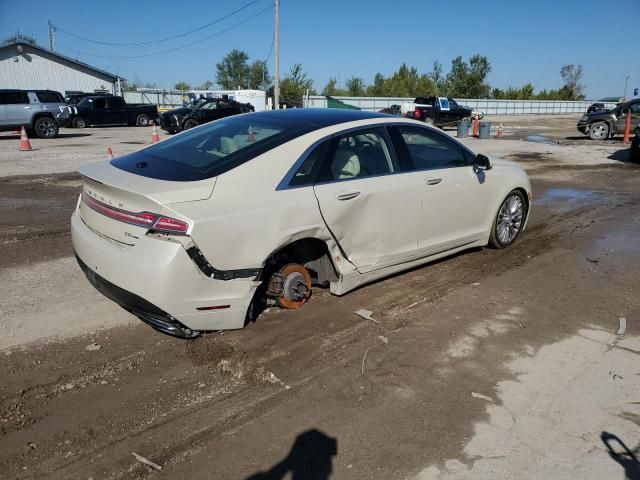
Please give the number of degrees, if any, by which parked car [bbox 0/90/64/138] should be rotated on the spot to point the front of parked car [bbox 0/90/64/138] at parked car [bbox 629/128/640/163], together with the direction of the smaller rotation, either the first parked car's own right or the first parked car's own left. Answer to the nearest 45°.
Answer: approximately 135° to the first parked car's own left

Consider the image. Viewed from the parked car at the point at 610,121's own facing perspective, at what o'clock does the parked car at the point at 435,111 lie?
the parked car at the point at 435,111 is roughly at 1 o'clock from the parked car at the point at 610,121.

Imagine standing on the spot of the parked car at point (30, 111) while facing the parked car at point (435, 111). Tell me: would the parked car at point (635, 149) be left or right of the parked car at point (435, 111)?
right

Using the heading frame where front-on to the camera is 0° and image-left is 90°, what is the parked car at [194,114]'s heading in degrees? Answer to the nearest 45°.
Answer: approximately 45°

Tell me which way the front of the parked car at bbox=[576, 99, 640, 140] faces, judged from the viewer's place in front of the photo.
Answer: facing to the left of the viewer

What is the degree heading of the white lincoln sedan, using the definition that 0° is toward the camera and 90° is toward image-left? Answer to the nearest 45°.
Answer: approximately 225°

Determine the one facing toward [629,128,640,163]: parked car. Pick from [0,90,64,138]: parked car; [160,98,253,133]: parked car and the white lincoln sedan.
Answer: the white lincoln sedan

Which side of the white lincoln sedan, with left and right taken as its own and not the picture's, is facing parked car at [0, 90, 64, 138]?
left

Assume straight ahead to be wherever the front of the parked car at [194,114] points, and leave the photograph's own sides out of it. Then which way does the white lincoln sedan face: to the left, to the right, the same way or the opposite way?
the opposite way
